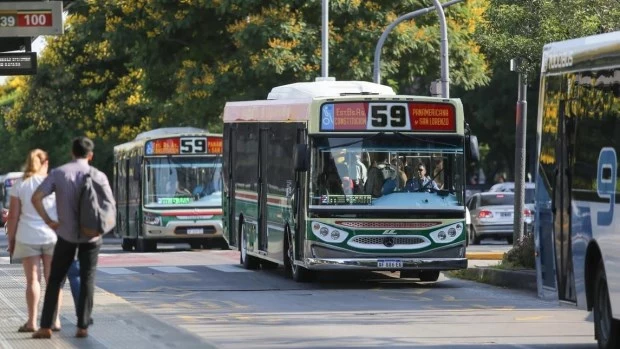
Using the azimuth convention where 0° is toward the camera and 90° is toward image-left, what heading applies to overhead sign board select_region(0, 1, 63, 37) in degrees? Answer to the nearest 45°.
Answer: approximately 0°

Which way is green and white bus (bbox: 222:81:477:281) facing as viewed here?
toward the camera

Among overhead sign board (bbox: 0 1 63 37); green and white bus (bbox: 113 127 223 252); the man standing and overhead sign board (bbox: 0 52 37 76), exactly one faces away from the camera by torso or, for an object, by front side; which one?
the man standing

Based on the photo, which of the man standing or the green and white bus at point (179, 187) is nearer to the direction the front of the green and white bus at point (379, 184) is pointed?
the man standing

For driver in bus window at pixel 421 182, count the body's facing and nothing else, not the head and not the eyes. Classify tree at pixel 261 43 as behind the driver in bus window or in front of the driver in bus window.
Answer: behind

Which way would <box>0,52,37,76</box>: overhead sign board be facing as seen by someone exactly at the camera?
facing the viewer

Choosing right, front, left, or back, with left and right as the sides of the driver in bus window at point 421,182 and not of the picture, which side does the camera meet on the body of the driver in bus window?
front

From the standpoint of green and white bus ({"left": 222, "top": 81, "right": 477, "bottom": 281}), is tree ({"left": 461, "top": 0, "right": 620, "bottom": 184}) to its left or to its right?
on its left
